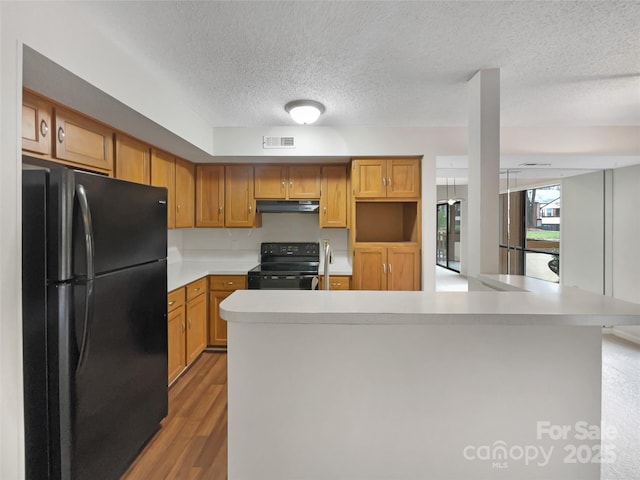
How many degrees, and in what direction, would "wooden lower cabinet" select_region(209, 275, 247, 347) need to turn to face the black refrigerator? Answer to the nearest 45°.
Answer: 0° — it already faces it

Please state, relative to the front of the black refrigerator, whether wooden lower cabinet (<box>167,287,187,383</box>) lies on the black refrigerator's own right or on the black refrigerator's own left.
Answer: on the black refrigerator's own left

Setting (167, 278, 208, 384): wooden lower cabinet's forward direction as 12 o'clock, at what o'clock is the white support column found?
The white support column is roughly at 12 o'clock from the wooden lower cabinet.

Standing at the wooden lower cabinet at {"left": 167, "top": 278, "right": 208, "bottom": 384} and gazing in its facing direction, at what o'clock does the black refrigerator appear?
The black refrigerator is roughly at 2 o'clock from the wooden lower cabinet.

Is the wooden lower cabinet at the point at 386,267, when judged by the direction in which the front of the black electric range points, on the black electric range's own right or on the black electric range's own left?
on the black electric range's own left

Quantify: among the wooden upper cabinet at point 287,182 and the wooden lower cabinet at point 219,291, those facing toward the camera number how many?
2

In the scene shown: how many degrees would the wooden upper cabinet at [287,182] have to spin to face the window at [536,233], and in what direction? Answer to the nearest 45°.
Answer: approximately 90° to its left
